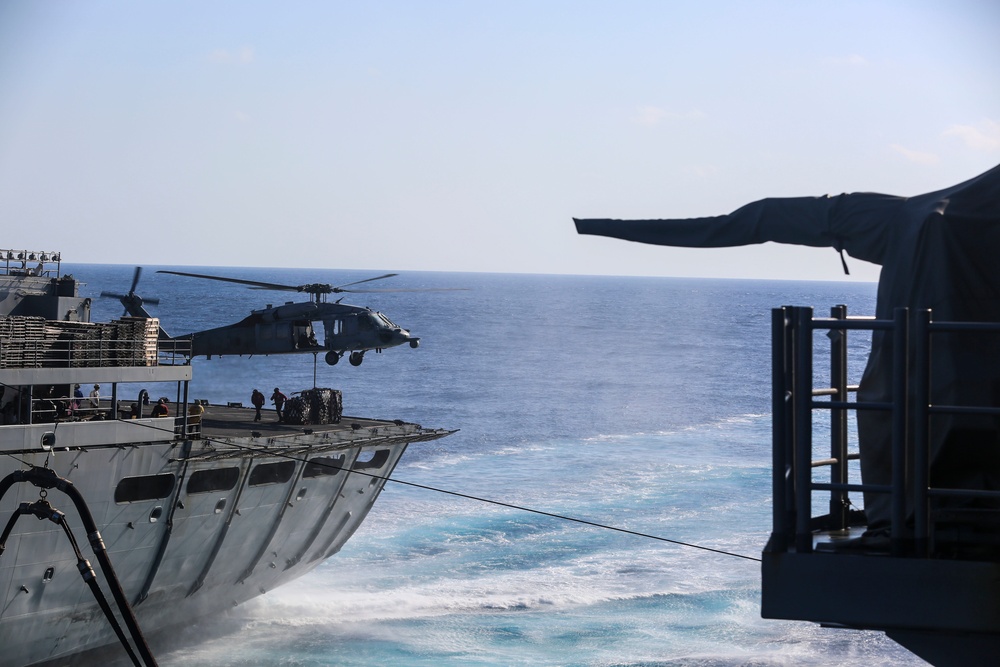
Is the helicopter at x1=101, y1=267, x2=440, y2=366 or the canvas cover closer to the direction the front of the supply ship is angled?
the canvas cover

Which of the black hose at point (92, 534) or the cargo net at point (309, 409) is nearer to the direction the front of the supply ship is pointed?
the black hose

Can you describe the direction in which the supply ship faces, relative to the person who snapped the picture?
facing the viewer and to the left of the viewer

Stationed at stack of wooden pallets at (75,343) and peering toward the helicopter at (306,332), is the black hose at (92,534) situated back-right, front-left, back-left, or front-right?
back-right

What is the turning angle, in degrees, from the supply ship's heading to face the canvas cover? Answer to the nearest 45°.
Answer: approximately 45° to its left

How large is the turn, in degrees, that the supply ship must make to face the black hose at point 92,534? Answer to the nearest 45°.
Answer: approximately 45° to its left

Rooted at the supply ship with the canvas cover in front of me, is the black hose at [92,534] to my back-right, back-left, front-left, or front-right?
front-right

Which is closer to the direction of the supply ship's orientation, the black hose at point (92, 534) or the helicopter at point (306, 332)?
the black hose

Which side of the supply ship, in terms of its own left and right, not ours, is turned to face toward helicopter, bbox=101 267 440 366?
back
